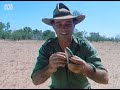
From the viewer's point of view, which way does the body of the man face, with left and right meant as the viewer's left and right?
facing the viewer
